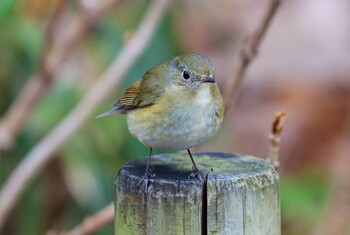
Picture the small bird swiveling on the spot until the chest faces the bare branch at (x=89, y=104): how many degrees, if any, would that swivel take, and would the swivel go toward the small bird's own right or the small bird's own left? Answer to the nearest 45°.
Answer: approximately 180°

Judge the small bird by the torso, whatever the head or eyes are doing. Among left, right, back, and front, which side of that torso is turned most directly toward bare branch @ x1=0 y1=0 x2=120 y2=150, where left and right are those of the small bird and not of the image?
back

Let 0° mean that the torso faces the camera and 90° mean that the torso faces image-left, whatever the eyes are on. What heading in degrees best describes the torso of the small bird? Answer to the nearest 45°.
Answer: approximately 315°

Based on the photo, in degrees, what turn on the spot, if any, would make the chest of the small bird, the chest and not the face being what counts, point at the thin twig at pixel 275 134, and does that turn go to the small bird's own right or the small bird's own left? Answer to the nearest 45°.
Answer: approximately 45° to the small bird's own left
